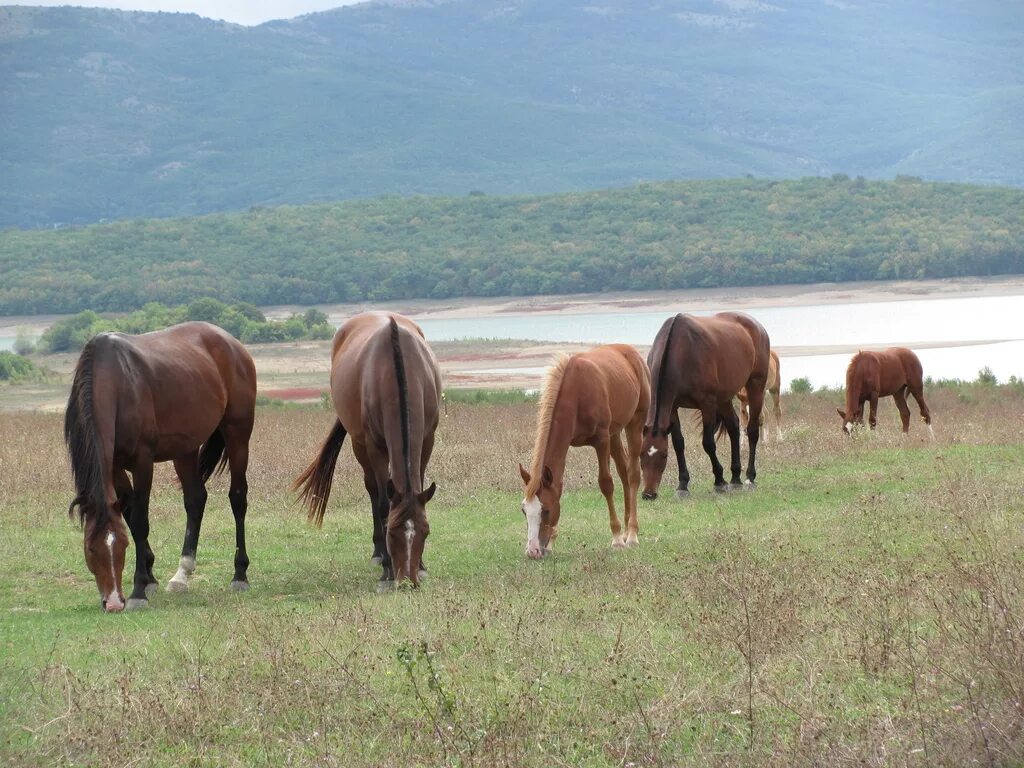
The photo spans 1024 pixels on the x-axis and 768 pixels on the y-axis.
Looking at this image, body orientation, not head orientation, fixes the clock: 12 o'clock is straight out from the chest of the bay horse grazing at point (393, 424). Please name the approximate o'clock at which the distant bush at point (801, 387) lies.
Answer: The distant bush is roughly at 7 o'clock from the bay horse grazing.

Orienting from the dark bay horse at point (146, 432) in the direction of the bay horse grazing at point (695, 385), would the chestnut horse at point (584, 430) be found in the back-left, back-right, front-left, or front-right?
front-right

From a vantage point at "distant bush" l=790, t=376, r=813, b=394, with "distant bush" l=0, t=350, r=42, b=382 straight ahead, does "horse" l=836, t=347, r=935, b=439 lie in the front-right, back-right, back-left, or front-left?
back-left

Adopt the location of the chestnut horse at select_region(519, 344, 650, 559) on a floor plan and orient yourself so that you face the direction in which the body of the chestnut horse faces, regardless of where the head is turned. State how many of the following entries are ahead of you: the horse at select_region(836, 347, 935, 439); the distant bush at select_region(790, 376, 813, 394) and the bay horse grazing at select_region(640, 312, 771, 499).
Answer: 0

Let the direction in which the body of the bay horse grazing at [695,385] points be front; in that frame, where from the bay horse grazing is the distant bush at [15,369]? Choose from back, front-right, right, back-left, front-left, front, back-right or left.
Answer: right

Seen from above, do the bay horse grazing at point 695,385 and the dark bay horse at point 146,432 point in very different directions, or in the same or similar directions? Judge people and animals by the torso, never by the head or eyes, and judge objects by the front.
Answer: same or similar directions

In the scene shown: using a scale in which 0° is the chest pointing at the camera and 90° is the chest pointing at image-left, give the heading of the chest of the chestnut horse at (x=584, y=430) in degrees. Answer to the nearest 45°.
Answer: approximately 45°

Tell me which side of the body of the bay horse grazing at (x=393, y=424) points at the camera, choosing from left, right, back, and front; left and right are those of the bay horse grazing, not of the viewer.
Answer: front

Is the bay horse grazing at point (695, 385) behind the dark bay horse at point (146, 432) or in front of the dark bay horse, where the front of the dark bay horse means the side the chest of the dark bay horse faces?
behind

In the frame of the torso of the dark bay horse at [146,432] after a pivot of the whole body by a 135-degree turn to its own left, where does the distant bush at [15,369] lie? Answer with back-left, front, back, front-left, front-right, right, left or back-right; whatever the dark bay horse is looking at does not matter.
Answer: left

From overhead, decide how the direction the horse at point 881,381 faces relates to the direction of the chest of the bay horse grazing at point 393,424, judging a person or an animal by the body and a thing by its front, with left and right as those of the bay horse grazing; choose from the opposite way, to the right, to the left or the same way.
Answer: to the right

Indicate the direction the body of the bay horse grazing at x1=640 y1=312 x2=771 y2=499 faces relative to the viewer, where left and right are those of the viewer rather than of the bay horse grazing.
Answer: facing the viewer and to the left of the viewer

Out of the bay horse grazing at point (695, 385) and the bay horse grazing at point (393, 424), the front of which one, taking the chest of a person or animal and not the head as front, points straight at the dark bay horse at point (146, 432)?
the bay horse grazing at point (695, 385)

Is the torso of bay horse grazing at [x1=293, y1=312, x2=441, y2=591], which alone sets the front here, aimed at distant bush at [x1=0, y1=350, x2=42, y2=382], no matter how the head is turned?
no

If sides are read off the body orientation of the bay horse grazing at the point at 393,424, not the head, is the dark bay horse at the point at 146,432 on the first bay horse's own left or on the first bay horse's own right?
on the first bay horse's own right

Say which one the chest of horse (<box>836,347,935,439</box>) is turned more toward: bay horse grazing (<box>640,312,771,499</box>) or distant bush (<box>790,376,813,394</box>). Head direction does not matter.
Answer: the bay horse grazing

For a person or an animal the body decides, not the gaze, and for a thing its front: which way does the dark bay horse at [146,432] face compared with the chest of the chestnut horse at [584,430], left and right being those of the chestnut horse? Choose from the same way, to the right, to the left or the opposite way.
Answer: the same way
